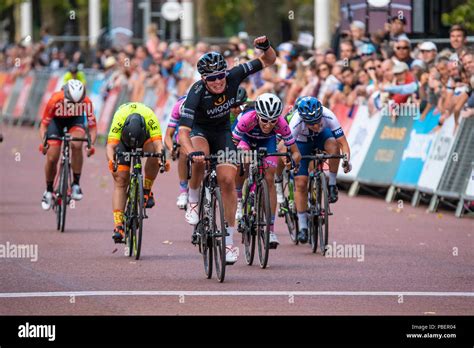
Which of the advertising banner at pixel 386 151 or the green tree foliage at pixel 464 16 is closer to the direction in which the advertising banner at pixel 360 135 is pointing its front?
the advertising banner

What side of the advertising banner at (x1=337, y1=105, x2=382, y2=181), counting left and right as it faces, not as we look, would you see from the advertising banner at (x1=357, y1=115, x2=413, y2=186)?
left

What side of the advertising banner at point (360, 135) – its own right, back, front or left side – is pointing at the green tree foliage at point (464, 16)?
back

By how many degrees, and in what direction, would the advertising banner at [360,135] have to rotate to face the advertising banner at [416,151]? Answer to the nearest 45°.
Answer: approximately 90° to its left

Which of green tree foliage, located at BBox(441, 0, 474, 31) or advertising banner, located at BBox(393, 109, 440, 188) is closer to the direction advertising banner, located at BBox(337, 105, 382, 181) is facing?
the advertising banner

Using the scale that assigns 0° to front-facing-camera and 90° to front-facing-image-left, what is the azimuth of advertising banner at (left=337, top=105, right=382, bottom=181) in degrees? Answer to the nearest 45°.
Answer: approximately 45°
